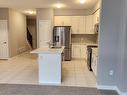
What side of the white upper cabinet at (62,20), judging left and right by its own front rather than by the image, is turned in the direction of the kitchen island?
front

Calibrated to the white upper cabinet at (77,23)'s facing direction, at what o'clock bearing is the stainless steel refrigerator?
The stainless steel refrigerator is roughly at 2 o'clock from the white upper cabinet.

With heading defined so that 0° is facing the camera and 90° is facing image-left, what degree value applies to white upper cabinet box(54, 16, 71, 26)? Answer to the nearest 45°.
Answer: approximately 0°

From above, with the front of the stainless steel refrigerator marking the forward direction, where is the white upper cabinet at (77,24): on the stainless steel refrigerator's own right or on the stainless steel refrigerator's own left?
on the stainless steel refrigerator's own left

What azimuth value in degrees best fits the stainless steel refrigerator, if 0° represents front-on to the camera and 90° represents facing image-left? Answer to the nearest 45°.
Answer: approximately 0°

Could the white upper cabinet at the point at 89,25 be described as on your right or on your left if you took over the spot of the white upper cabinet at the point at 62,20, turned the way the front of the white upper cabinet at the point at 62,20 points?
on your left

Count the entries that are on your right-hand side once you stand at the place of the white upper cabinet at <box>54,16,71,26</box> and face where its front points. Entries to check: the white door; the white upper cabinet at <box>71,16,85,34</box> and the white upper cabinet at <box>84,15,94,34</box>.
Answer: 1
